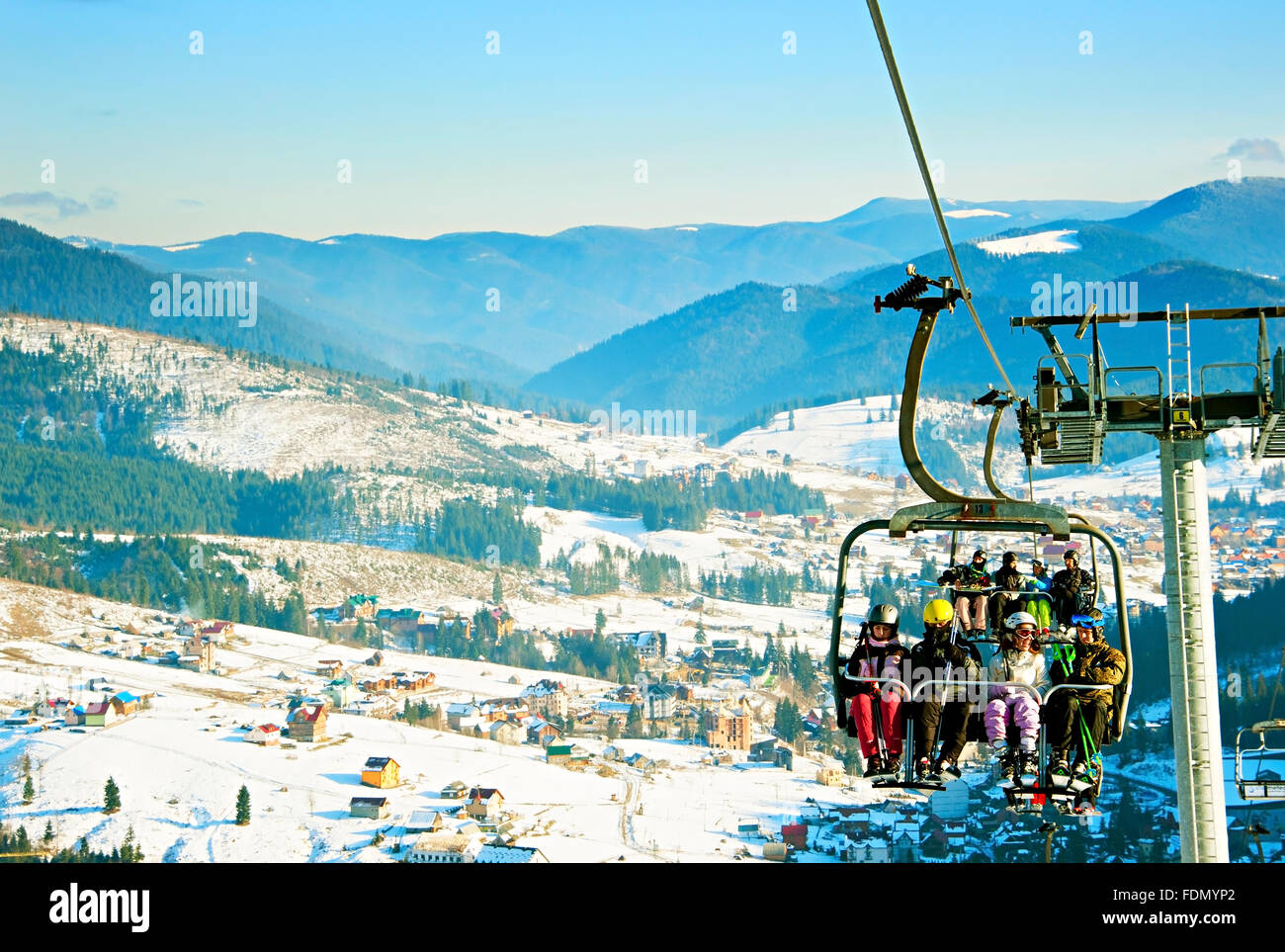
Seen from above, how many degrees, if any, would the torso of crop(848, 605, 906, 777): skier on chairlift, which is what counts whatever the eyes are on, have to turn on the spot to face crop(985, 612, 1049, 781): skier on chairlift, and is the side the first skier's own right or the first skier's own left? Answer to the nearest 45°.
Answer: approximately 135° to the first skier's own left

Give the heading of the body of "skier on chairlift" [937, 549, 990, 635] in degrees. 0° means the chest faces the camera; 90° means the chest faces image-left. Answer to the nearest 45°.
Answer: approximately 0°

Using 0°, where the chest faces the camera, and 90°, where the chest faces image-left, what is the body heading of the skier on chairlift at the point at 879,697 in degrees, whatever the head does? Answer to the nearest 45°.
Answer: approximately 0°

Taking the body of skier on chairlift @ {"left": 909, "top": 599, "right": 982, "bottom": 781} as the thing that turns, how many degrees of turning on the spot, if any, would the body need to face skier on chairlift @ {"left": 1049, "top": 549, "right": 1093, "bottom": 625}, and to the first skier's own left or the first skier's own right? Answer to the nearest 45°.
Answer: approximately 135° to the first skier's own left

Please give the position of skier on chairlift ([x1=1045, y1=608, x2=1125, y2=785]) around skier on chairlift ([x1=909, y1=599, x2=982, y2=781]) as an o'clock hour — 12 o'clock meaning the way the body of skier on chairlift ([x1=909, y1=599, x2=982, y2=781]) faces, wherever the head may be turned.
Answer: skier on chairlift ([x1=1045, y1=608, x2=1125, y2=785]) is roughly at 8 o'clock from skier on chairlift ([x1=909, y1=599, x2=982, y2=781]).

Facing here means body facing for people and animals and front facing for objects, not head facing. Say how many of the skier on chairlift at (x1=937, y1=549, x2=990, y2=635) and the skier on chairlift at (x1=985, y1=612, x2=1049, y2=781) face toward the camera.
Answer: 2

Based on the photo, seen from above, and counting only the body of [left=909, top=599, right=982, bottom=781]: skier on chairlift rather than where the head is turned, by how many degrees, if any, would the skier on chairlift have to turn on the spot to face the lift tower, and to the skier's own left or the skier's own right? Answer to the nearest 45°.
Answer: approximately 135° to the skier's own left
